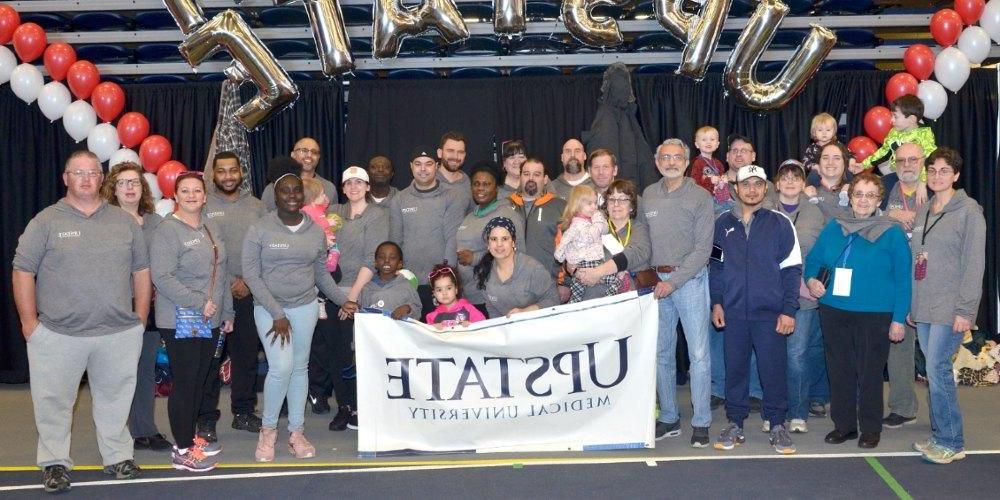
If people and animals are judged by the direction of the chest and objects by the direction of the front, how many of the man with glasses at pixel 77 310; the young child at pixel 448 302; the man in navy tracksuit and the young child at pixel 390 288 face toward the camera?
4

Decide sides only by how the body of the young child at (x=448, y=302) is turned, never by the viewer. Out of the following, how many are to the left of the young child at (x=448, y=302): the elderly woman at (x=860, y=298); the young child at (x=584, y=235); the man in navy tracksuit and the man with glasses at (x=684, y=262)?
4

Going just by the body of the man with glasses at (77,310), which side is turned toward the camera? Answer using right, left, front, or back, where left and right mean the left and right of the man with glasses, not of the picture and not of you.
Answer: front

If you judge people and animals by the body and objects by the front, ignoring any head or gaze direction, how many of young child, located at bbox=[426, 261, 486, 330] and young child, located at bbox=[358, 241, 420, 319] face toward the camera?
2

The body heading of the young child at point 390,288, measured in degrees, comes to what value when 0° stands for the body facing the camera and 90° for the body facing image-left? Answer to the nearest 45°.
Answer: approximately 0°

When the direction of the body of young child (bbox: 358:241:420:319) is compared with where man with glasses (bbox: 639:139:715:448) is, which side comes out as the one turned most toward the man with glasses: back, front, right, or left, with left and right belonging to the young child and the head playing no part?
left

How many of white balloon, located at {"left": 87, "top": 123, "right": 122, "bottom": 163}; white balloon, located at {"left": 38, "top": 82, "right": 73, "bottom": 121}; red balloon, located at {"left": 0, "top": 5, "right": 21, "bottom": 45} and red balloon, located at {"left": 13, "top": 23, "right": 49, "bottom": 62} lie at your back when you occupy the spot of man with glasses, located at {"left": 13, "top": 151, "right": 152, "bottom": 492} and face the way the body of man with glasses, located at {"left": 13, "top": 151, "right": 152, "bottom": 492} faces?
4

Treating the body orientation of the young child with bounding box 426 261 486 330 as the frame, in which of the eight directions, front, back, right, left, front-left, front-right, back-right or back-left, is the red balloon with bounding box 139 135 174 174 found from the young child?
back-right

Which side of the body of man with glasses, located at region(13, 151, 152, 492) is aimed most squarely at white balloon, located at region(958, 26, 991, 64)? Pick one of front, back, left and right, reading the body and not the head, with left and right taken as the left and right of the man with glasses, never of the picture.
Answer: left

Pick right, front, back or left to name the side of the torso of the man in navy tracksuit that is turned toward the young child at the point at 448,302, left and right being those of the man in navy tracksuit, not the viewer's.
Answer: right
